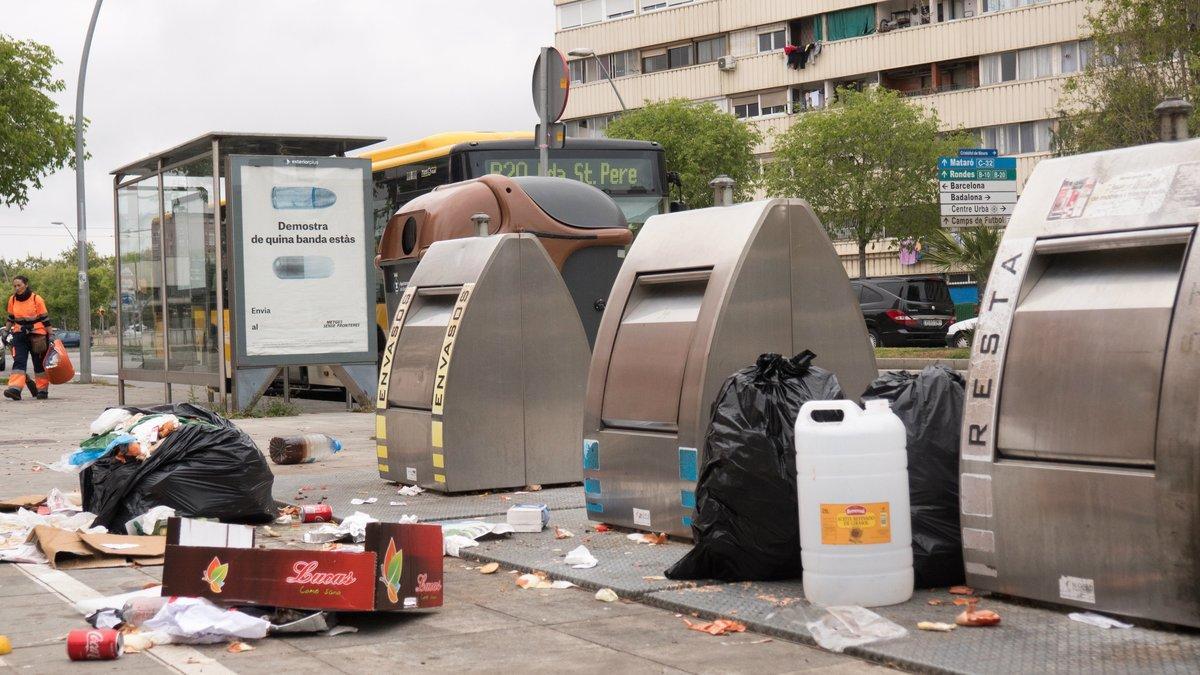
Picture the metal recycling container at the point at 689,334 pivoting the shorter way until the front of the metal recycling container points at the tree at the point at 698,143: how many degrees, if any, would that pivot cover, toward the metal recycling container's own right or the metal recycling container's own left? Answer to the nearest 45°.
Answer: approximately 135° to the metal recycling container's own right

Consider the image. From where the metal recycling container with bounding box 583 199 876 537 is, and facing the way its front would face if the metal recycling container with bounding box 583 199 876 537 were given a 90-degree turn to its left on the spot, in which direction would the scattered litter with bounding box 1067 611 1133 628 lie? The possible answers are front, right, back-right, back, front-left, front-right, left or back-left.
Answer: front

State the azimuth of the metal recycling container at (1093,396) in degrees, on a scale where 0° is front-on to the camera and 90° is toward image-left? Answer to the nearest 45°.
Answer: approximately 45°

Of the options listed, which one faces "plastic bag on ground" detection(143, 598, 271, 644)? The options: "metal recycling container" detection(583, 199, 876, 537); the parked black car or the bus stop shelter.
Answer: the metal recycling container

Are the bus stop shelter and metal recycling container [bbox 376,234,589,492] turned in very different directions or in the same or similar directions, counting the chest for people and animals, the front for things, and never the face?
very different directions

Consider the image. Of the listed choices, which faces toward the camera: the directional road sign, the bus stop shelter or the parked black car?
the directional road sign

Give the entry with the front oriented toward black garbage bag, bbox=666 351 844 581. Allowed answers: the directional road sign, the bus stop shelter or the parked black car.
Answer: the directional road sign

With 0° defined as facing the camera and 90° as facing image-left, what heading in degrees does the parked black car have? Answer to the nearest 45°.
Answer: approximately 135°

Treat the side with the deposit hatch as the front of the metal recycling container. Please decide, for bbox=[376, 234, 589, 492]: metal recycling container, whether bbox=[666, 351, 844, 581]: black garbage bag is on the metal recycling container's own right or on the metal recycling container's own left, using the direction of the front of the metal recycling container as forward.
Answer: on the metal recycling container's own left

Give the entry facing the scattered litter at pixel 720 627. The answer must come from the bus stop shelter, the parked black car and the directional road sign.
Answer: the directional road sign

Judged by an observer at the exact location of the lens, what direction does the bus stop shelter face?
facing away from the viewer and to the right of the viewer

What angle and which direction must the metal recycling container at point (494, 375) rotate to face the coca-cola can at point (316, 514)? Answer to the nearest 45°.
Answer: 0° — it already faces it

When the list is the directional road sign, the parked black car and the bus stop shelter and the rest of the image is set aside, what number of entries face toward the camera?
1
